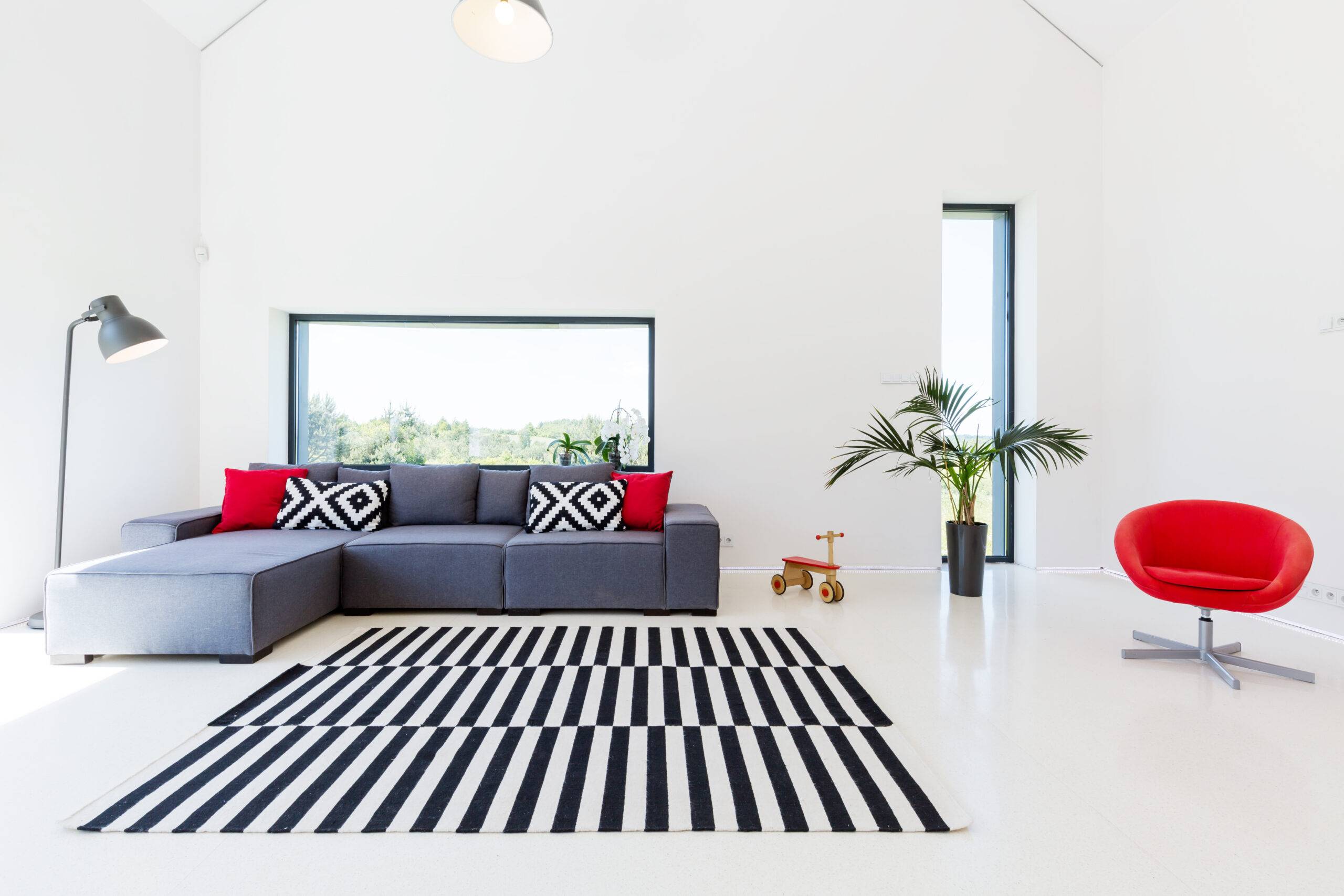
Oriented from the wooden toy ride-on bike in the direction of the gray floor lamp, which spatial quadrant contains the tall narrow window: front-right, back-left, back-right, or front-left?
back-right

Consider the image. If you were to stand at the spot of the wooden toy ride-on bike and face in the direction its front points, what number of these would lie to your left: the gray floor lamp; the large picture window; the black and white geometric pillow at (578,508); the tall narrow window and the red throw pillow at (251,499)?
1

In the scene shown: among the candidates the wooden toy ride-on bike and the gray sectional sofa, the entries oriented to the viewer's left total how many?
0

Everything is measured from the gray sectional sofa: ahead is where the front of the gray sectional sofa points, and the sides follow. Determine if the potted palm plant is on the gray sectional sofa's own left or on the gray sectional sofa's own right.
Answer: on the gray sectional sofa's own left

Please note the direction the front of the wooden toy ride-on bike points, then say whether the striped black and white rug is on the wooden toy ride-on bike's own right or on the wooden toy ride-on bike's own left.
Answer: on the wooden toy ride-on bike's own right

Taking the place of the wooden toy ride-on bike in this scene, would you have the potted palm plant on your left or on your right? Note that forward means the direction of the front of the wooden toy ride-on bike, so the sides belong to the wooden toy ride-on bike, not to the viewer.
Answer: on your left

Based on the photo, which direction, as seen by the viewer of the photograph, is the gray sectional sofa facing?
facing the viewer

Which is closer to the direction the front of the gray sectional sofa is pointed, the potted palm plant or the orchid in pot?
the potted palm plant

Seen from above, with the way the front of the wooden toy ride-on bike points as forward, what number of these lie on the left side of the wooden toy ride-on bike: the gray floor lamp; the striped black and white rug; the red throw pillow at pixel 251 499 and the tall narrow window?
1

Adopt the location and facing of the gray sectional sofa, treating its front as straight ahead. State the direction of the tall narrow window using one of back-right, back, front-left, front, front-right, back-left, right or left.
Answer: left

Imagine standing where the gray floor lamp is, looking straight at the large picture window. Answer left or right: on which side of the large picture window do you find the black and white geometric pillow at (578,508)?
right

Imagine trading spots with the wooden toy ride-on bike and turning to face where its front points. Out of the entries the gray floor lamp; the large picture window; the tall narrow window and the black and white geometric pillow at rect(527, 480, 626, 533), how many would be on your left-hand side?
1

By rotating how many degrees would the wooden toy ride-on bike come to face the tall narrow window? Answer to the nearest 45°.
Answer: approximately 90° to its left

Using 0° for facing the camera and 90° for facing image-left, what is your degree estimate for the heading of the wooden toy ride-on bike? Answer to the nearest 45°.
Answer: approximately 315°

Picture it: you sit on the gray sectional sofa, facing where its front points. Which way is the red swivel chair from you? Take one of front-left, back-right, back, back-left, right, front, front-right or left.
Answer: front-left
